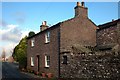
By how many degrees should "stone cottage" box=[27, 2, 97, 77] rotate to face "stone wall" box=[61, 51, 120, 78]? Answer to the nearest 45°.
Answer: approximately 45° to its left

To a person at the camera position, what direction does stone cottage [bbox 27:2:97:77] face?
facing the viewer and to the left of the viewer
